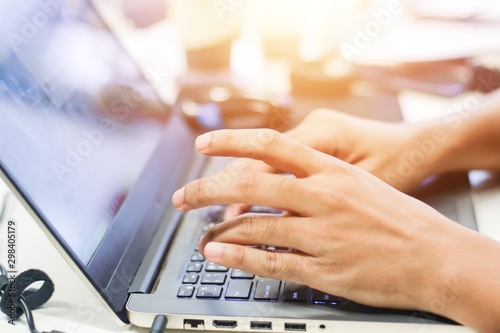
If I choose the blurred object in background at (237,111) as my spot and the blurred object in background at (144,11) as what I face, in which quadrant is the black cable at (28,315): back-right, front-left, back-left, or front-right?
back-left

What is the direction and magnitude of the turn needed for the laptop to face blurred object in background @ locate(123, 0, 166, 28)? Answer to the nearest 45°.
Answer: approximately 90° to its left

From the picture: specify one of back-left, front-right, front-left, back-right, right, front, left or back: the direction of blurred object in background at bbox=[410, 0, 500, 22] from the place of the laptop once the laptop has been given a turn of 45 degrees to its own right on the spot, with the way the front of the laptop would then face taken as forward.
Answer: left

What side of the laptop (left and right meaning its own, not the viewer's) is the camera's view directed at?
right
